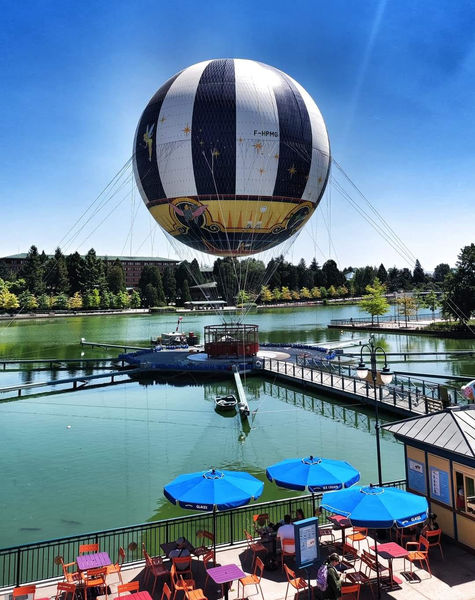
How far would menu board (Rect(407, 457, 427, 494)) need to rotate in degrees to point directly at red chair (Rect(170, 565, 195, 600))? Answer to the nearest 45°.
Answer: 0° — it already faces it

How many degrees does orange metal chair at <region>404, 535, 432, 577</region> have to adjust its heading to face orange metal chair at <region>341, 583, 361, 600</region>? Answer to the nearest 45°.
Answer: approximately 45° to its left

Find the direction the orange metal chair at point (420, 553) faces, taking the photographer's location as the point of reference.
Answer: facing to the left of the viewer

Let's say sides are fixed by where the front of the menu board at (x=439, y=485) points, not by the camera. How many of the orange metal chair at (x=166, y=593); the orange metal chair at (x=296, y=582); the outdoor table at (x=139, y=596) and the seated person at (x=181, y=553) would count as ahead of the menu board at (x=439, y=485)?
4

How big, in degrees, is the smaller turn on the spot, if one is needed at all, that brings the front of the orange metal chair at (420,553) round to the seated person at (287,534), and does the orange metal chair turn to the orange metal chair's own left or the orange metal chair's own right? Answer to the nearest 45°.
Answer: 0° — it already faces them

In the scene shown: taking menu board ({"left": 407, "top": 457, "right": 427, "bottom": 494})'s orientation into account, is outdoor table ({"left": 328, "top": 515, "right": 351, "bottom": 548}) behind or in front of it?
in front

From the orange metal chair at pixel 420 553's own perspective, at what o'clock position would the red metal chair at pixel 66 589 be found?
the red metal chair at pixel 66 589 is roughly at 11 o'clock from the orange metal chair at pixel 420 553.

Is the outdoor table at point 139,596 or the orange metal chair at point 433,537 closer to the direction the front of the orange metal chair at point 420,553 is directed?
the outdoor table

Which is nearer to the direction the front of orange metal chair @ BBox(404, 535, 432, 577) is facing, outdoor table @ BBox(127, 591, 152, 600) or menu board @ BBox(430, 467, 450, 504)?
the outdoor table

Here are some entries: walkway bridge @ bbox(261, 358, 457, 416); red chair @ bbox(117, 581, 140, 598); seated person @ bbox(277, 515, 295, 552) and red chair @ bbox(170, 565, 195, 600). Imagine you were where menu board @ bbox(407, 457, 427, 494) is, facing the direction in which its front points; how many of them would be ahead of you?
3

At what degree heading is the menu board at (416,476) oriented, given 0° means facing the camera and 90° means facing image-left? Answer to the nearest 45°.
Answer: approximately 45°

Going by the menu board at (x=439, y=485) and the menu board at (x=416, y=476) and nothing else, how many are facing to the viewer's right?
0

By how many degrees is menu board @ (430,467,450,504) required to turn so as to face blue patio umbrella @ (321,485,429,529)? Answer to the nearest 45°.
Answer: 0° — it already faces it

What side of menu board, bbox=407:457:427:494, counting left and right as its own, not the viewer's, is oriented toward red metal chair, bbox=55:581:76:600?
front

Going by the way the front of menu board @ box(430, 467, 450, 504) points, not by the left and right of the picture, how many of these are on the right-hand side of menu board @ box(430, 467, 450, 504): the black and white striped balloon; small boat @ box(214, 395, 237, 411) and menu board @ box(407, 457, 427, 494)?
3

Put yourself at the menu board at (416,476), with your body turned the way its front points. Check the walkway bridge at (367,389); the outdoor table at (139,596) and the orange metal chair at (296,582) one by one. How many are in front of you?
2

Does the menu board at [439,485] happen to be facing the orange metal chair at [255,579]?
yes

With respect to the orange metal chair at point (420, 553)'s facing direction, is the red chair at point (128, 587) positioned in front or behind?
in front
